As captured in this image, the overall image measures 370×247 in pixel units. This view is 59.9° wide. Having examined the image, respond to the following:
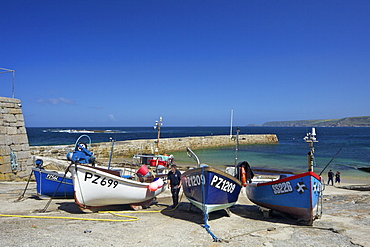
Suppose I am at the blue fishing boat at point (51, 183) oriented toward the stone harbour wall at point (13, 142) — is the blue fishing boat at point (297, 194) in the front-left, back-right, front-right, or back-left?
back-right

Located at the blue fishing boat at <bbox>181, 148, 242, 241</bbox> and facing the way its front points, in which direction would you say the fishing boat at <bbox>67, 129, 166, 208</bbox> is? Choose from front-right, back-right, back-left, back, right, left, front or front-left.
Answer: right

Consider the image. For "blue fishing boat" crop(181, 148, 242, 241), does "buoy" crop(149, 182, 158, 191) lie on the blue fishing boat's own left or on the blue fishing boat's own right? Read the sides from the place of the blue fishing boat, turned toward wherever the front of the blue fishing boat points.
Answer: on the blue fishing boat's own right

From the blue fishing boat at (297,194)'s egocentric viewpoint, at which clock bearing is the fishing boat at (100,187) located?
The fishing boat is roughly at 4 o'clock from the blue fishing boat.

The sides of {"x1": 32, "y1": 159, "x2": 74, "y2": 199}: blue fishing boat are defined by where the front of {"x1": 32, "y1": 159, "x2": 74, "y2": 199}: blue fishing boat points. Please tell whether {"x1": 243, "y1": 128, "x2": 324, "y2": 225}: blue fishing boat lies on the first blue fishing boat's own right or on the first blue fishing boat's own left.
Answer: on the first blue fishing boat's own left

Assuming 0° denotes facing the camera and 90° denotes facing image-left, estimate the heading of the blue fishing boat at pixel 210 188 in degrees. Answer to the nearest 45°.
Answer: approximately 0°

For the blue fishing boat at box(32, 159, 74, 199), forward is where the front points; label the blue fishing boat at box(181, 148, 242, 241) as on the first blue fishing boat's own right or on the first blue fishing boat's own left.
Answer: on the first blue fishing boat's own left
